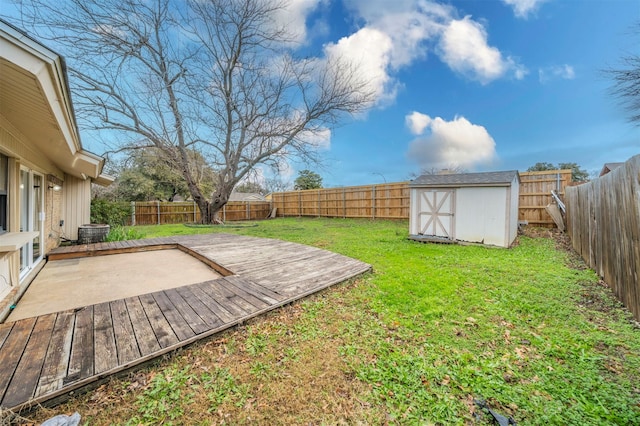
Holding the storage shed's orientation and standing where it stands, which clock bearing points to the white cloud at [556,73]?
The white cloud is roughly at 7 o'clock from the storage shed.

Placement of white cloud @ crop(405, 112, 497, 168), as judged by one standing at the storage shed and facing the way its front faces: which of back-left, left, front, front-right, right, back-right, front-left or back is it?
back

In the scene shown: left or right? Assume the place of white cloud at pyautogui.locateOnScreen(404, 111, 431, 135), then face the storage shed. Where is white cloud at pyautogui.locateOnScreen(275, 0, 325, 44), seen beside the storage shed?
right

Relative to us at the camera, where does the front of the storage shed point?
facing the viewer

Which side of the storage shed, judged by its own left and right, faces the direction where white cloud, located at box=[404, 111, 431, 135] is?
back

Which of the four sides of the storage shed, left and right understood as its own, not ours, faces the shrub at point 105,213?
right

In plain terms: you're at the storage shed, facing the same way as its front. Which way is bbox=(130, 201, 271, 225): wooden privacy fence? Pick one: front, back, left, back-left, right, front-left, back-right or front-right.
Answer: right

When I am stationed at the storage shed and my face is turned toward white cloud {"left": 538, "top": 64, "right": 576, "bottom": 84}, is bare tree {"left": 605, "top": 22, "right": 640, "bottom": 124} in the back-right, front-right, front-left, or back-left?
front-right

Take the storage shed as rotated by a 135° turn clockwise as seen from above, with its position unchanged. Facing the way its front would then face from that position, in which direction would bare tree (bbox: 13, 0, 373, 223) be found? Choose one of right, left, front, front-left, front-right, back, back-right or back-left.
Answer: front-left

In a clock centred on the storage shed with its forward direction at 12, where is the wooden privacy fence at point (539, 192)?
The wooden privacy fence is roughly at 7 o'clock from the storage shed.

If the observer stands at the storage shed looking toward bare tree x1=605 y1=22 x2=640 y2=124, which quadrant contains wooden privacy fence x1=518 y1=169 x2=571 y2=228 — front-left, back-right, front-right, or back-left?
front-left
